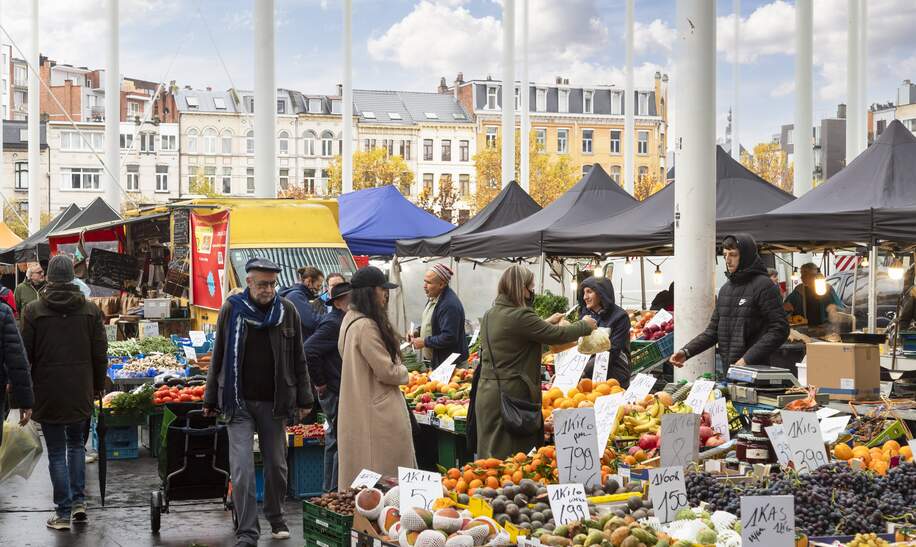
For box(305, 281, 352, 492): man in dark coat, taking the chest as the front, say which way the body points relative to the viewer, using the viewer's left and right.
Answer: facing to the right of the viewer

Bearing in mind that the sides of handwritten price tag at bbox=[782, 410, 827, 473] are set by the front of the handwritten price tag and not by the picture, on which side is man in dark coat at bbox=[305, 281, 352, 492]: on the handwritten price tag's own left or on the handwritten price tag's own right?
on the handwritten price tag's own right

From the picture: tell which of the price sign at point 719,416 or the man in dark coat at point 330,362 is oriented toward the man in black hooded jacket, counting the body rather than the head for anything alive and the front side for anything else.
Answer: the man in dark coat

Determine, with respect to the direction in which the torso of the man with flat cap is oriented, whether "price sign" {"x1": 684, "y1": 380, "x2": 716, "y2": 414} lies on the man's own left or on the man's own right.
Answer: on the man's own left

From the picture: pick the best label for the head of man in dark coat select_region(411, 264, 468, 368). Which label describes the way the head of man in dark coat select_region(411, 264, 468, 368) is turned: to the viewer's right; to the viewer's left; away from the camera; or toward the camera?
to the viewer's left

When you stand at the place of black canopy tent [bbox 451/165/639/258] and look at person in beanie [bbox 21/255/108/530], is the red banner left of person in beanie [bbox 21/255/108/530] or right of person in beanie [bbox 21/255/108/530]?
right

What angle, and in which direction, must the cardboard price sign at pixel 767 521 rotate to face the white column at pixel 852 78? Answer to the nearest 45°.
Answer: approximately 180°

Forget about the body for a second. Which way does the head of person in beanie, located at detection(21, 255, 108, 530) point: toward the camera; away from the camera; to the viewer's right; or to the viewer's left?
away from the camera

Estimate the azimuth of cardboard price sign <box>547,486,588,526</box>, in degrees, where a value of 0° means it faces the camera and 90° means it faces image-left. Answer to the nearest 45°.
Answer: approximately 0°

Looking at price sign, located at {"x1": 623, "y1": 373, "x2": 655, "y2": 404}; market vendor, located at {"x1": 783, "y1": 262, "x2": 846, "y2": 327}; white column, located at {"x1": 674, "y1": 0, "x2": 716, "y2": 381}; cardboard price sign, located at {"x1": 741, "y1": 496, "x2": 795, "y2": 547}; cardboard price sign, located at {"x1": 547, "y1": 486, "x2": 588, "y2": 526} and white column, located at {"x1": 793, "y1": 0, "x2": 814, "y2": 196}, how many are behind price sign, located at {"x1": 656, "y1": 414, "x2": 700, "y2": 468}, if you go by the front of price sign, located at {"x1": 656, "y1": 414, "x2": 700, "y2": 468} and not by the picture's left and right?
4
